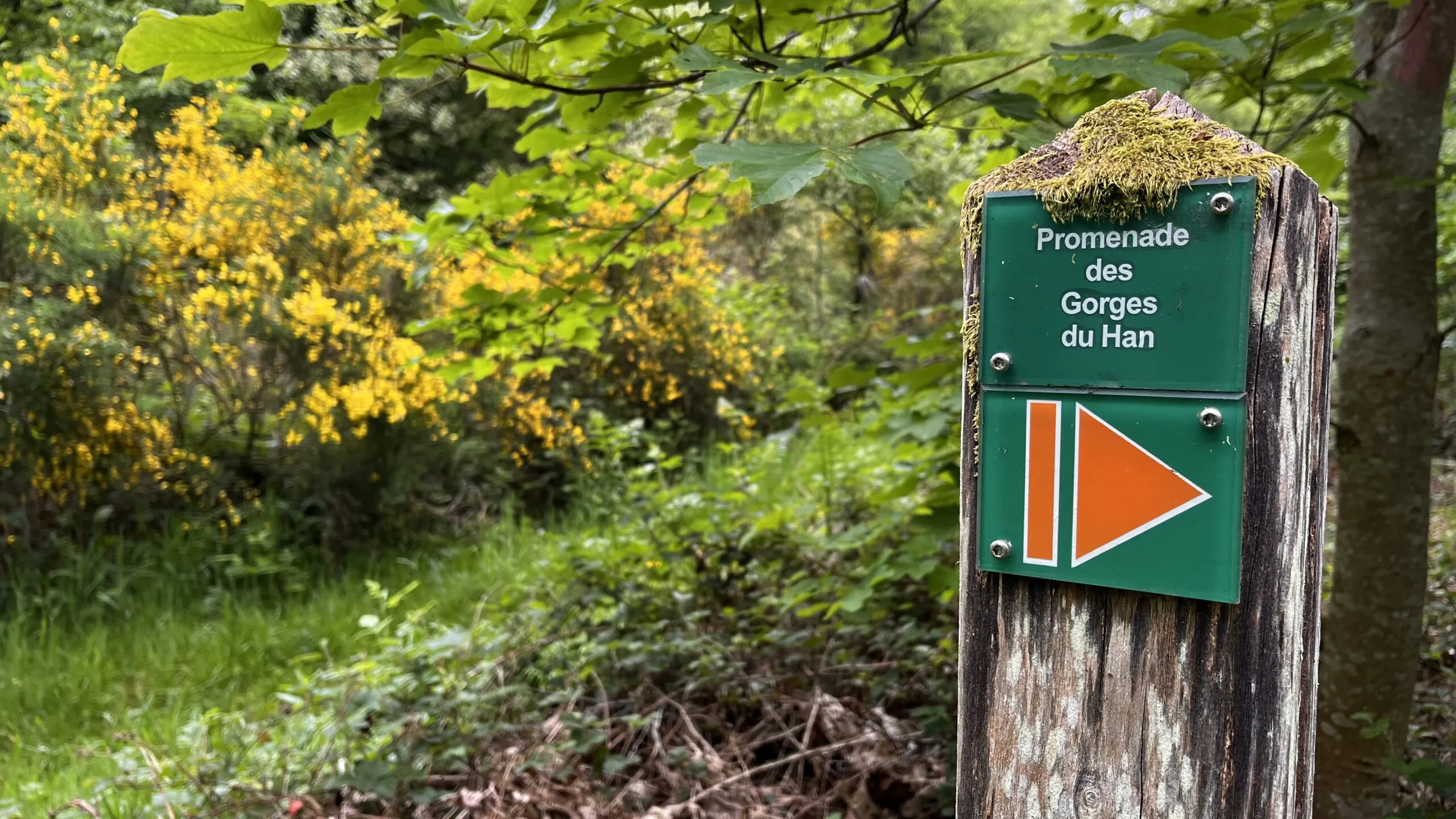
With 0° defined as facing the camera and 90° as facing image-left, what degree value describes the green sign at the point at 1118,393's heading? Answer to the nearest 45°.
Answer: approximately 0°

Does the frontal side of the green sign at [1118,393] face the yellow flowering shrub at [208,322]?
no

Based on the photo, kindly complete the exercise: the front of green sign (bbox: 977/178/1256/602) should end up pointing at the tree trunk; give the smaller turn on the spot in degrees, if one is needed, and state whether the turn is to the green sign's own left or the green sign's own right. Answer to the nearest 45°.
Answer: approximately 180°
